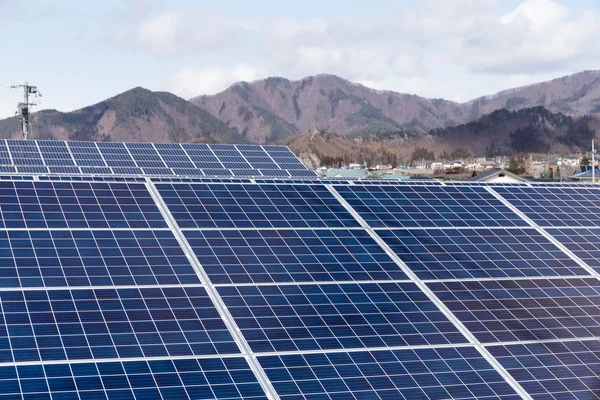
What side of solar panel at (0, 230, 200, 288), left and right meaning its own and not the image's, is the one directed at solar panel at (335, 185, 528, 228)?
left

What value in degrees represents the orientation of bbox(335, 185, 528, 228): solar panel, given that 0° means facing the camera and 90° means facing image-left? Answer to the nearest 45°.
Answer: approximately 315°

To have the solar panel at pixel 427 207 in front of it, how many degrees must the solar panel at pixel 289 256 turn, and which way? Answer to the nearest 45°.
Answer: approximately 90° to its left

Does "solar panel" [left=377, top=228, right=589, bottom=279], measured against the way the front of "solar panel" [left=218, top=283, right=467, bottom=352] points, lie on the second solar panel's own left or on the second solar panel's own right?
on the second solar panel's own left

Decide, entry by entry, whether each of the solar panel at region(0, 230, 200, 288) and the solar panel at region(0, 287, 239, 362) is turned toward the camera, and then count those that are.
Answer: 2
